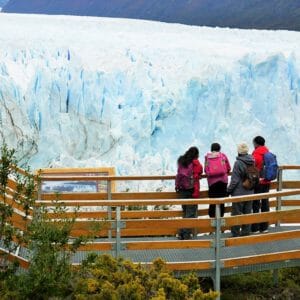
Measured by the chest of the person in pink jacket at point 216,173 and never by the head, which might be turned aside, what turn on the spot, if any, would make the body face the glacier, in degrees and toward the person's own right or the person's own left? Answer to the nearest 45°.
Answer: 0° — they already face it

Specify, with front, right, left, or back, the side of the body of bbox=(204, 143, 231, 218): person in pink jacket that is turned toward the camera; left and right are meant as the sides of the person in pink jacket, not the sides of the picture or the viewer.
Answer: back

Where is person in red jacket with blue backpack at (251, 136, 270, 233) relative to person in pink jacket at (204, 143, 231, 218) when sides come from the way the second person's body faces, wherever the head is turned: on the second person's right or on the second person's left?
on the second person's right
